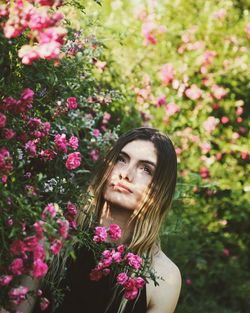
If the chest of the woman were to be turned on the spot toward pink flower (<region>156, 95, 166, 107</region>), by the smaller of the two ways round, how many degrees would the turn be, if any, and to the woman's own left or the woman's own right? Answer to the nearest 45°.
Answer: approximately 135° to the woman's own right

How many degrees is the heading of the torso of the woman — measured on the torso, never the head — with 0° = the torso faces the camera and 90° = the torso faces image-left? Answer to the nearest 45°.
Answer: approximately 45°

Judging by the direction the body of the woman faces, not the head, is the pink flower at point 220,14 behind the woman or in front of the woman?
behind

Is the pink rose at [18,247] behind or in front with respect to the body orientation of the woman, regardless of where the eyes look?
in front

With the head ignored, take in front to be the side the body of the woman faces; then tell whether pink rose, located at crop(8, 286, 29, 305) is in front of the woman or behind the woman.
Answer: in front

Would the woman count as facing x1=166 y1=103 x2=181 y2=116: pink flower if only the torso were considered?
no

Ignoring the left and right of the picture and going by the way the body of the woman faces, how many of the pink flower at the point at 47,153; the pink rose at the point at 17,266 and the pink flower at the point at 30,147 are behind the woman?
0

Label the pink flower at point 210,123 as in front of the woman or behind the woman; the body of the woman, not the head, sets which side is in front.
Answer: behind
